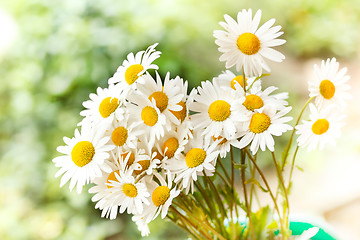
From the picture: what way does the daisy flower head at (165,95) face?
toward the camera

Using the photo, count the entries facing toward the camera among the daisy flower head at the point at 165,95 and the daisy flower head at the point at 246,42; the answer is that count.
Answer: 2

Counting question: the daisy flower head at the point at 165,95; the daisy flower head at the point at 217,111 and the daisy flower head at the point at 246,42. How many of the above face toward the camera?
3

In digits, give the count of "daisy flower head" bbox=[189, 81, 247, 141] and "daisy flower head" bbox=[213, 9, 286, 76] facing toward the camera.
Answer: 2

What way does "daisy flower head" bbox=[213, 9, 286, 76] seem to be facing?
toward the camera
